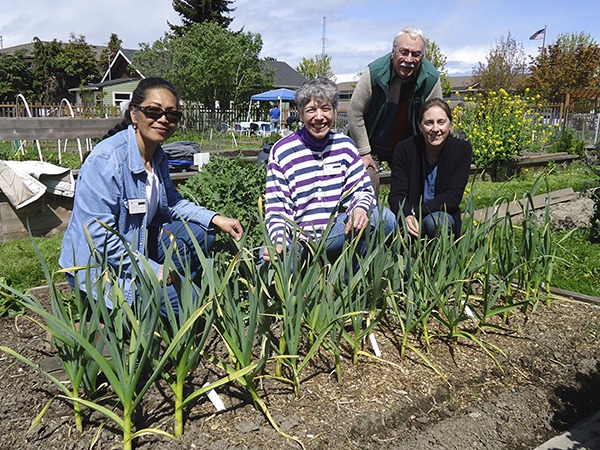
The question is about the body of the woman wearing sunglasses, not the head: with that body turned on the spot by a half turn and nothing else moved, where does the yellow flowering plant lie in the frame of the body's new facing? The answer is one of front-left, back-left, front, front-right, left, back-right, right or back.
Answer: right

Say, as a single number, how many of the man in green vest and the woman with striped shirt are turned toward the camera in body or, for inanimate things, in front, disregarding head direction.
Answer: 2

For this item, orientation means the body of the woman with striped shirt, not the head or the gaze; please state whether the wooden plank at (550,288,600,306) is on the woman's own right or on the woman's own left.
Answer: on the woman's own left

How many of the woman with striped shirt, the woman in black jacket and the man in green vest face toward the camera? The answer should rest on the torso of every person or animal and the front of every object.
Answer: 3

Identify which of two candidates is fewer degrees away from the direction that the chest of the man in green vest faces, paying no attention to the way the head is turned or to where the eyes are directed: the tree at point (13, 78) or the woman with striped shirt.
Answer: the woman with striped shirt

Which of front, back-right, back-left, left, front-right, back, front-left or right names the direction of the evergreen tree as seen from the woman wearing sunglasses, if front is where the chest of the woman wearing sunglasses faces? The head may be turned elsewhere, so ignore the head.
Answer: back-left

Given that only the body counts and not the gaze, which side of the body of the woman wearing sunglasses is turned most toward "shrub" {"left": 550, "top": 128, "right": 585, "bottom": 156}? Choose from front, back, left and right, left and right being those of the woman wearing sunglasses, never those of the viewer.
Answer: left

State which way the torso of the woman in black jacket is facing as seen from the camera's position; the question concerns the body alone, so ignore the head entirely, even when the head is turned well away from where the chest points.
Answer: toward the camera

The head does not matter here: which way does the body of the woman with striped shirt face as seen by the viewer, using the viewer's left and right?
facing the viewer

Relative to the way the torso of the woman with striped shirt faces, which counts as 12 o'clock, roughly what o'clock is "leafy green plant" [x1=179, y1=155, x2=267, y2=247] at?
The leafy green plant is roughly at 4 o'clock from the woman with striped shirt.
